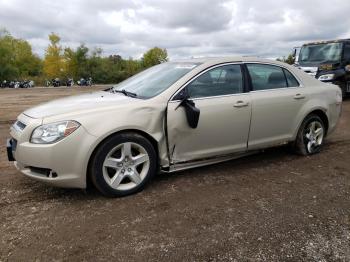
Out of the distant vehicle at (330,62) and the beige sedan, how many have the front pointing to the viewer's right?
0

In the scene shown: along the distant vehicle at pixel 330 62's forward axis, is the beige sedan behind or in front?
in front

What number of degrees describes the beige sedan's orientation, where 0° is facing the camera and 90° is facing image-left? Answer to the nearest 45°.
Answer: approximately 45°

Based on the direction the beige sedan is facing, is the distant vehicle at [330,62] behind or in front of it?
behind

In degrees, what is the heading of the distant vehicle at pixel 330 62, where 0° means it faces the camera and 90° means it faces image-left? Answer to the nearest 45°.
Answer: approximately 45°
